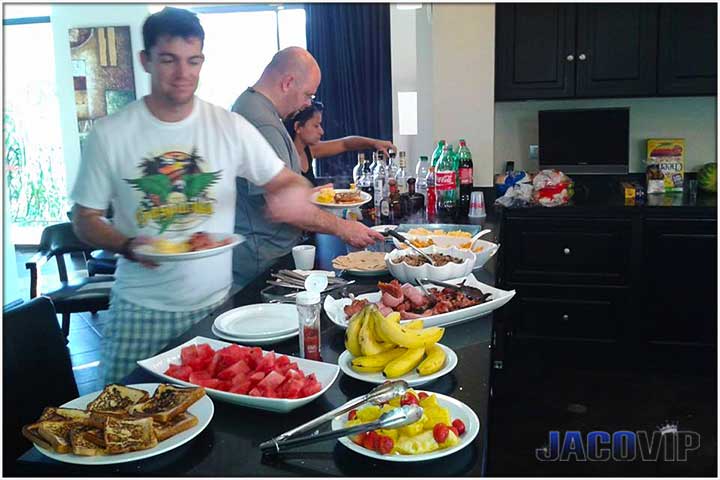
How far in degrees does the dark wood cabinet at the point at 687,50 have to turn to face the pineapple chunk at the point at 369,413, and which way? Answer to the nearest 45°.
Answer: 0° — it already faces it

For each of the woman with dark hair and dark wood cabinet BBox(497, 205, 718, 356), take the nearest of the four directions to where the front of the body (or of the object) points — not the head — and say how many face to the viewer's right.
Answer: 1

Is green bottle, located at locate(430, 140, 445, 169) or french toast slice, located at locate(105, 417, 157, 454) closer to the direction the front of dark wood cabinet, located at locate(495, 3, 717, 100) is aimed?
the french toast slice

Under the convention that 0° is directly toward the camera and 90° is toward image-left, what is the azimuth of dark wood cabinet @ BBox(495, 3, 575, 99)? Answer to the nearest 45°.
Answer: approximately 0°

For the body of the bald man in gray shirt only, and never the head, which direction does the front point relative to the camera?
to the viewer's right

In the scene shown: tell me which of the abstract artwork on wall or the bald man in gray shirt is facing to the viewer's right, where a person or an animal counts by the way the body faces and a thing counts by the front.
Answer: the bald man in gray shirt

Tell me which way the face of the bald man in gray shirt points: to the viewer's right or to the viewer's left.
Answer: to the viewer's right
